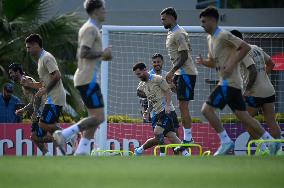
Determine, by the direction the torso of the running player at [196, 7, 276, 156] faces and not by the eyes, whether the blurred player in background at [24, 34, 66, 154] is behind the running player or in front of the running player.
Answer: in front

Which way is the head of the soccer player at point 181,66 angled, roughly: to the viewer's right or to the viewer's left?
to the viewer's left

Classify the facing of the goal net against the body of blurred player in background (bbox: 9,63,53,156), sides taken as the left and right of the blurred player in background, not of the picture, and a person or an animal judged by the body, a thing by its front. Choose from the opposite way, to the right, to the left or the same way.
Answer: to the left

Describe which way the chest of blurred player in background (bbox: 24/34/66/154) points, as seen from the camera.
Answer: to the viewer's left

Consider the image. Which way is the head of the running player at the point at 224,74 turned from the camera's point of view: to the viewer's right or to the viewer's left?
to the viewer's left

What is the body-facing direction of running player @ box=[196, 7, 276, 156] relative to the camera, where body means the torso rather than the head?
to the viewer's left

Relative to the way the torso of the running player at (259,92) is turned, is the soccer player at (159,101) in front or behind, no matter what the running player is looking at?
in front
